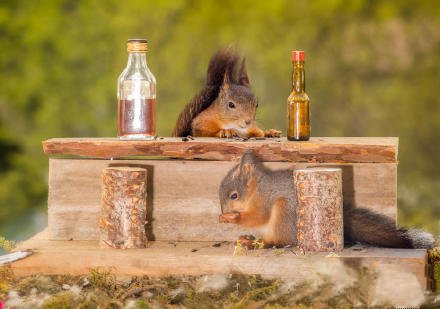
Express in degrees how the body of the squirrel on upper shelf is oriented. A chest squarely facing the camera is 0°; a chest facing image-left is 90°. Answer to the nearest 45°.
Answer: approximately 315°

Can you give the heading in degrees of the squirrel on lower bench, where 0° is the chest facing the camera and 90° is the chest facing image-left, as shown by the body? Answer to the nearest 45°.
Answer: approximately 90°

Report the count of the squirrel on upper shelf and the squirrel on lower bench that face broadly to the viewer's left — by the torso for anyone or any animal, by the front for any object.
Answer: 1

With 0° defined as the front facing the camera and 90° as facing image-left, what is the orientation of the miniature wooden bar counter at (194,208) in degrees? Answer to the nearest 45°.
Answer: approximately 0°
